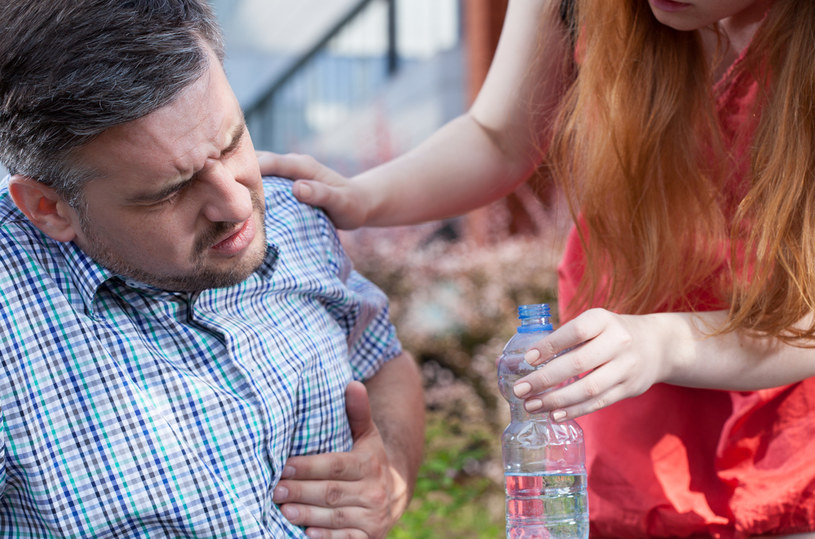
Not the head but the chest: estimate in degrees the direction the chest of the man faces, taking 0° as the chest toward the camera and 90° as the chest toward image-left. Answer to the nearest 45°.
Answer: approximately 315°

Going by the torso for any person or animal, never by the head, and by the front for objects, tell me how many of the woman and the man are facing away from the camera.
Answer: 0

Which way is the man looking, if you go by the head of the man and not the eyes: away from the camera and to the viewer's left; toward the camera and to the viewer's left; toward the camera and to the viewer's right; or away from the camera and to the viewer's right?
toward the camera and to the viewer's right

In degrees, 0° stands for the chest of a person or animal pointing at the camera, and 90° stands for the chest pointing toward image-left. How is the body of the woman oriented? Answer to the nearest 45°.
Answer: approximately 45°

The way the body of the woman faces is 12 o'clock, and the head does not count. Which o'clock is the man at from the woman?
The man is roughly at 1 o'clock from the woman.

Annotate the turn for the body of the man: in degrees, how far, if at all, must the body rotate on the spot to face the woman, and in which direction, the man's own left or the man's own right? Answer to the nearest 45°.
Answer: approximately 45° to the man's own left

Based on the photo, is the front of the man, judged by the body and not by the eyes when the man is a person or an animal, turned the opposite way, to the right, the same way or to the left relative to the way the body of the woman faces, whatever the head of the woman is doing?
to the left
